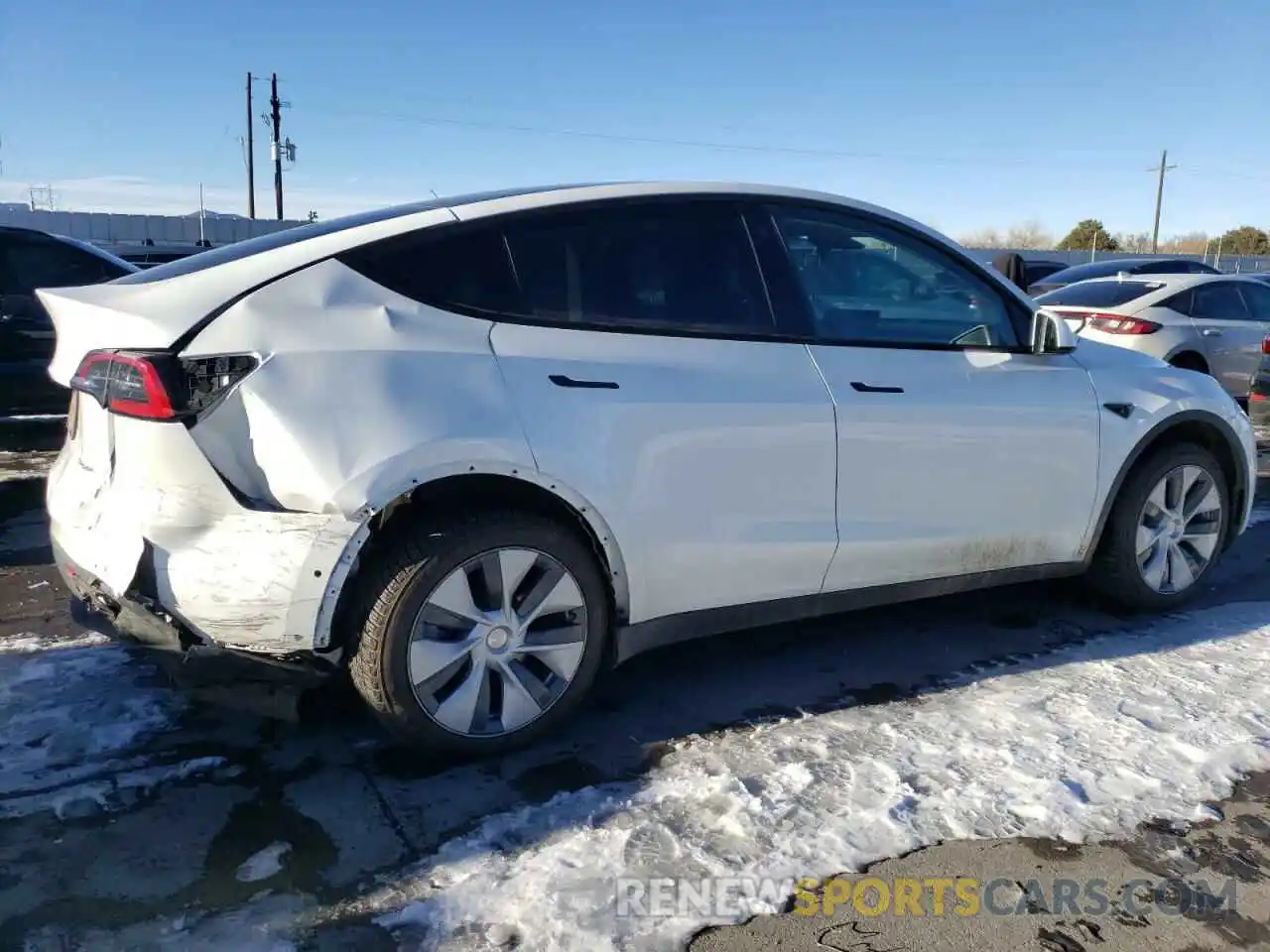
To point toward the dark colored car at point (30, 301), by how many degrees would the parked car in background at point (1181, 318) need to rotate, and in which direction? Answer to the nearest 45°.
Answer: approximately 180°

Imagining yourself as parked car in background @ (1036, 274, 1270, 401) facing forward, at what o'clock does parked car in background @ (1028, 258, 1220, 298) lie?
parked car in background @ (1028, 258, 1220, 298) is roughly at 10 o'clock from parked car in background @ (1036, 274, 1270, 401).

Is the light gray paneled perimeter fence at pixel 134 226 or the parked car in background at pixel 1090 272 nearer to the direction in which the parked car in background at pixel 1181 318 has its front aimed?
the parked car in background

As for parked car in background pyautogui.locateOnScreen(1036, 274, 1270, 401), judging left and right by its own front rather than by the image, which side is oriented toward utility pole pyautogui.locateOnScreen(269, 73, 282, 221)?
left

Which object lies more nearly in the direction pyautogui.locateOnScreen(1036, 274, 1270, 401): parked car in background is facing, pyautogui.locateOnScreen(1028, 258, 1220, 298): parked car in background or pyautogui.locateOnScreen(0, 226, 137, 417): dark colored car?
the parked car in background

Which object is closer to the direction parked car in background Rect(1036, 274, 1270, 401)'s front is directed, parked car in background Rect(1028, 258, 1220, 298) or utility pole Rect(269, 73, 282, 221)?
the parked car in background

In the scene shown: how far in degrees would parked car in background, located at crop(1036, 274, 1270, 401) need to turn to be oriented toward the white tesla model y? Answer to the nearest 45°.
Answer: approximately 135° to its right

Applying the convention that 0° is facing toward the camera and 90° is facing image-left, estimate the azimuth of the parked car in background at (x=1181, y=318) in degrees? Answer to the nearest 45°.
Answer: approximately 225°
